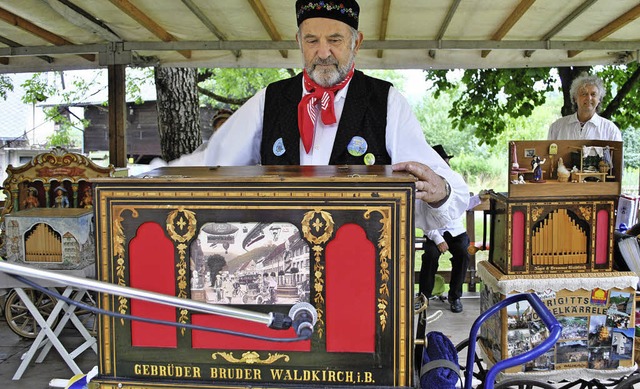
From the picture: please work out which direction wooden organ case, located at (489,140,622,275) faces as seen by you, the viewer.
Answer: facing the viewer

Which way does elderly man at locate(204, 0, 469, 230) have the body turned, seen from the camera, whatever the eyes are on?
toward the camera

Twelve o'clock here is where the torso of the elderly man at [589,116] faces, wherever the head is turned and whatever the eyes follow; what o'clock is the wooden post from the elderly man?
The wooden post is roughly at 2 o'clock from the elderly man.

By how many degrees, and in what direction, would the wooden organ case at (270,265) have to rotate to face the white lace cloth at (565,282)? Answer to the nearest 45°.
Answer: approximately 135° to its left

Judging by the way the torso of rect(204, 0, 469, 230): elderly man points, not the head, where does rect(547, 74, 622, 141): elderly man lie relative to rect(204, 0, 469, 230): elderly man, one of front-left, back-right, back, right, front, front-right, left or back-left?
back-left

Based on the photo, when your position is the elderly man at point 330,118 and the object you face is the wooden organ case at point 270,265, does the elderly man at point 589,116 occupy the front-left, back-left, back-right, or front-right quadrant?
back-left

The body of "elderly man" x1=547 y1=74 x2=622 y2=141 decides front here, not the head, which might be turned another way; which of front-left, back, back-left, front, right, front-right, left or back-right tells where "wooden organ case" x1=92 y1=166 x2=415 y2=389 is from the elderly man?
front

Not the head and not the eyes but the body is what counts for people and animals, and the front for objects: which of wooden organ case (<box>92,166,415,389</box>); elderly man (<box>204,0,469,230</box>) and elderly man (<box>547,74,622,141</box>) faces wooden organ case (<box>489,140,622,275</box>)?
elderly man (<box>547,74,622,141</box>)

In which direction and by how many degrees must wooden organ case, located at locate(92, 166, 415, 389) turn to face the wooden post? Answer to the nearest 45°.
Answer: approximately 180°

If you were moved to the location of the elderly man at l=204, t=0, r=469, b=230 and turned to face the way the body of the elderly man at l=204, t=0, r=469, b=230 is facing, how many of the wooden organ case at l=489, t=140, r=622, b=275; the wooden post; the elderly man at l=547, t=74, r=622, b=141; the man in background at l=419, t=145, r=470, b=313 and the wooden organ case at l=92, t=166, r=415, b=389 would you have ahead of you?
1

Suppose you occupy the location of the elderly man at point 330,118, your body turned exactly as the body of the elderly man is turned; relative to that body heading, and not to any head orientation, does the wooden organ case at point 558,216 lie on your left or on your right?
on your left

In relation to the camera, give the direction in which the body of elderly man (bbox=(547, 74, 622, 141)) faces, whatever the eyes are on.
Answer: toward the camera

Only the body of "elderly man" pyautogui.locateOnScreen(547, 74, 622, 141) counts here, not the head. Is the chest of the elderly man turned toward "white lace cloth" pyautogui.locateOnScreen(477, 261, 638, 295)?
yes

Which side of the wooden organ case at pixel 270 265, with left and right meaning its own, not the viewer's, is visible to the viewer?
front
